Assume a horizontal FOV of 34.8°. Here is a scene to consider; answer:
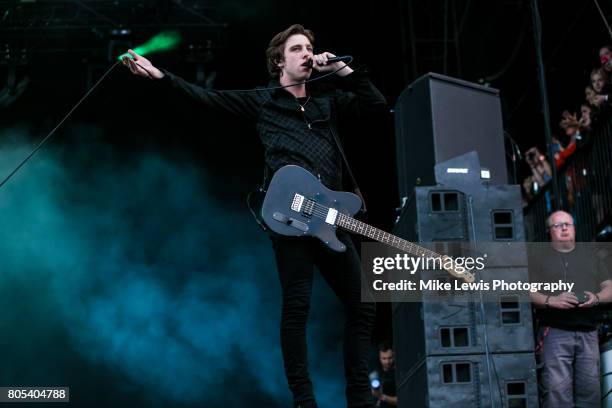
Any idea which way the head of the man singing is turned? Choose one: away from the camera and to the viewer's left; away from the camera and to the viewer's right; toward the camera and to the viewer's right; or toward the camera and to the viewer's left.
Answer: toward the camera and to the viewer's right

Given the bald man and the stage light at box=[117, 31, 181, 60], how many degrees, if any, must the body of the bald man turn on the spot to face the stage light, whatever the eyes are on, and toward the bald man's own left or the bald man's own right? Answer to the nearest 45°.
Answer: approximately 135° to the bald man's own right

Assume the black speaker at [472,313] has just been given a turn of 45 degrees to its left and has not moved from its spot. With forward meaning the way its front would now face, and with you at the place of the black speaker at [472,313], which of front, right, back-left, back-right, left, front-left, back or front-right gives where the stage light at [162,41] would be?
right

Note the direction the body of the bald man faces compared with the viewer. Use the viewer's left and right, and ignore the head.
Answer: facing the viewer
